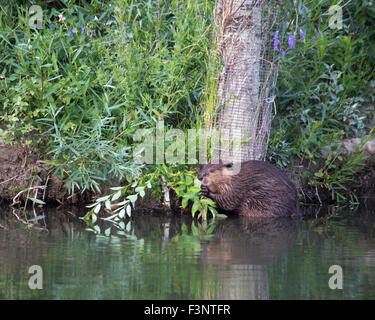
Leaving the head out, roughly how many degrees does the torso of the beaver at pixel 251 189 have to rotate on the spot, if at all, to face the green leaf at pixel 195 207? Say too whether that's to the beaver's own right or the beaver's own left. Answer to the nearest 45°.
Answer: approximately 45° to the beaver's own left

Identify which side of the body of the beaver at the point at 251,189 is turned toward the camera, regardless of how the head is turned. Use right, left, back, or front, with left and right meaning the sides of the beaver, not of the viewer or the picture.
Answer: left

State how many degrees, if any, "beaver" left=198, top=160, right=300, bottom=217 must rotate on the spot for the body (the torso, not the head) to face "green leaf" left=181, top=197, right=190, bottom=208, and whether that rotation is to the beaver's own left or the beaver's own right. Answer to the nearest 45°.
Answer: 0° — it already faces it
